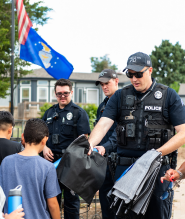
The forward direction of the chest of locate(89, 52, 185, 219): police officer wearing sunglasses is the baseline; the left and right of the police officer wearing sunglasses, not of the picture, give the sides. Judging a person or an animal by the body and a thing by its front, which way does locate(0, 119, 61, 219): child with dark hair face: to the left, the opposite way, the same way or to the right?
the opposite way

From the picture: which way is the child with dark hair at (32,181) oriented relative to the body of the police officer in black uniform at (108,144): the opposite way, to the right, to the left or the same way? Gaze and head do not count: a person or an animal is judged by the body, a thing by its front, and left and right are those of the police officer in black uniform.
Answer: the opposite way

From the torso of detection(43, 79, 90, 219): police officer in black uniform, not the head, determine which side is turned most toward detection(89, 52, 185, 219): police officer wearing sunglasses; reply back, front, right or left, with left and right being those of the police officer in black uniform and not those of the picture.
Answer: left

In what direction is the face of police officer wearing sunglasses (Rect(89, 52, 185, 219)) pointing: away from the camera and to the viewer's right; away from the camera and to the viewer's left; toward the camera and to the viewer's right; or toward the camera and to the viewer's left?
toward the camera and to the viewer's left

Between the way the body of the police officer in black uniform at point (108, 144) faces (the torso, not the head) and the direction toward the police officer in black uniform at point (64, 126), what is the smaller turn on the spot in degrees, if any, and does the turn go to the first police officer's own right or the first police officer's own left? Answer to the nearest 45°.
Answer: approximately 45° to the first police officer's own right

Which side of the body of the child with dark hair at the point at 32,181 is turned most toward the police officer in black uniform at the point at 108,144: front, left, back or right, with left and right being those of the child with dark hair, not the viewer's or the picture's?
front

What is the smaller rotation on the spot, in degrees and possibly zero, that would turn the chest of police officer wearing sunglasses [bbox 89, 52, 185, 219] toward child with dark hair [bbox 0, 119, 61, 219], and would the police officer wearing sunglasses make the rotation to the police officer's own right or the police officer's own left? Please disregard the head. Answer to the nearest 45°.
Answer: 0° — they already face them

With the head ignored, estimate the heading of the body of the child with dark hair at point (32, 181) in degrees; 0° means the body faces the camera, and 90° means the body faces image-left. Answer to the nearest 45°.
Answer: approximately 225°

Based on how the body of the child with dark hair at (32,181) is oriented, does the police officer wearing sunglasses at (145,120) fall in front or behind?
in front

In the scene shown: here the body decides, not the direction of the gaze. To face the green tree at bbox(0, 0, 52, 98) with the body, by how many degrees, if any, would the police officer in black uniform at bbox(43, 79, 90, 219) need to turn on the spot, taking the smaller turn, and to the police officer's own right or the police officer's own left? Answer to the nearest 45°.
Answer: approximately 135° to the police officer's own right

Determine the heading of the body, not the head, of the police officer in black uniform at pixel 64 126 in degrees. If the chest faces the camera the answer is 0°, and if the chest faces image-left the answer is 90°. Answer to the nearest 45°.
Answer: approximately 45°

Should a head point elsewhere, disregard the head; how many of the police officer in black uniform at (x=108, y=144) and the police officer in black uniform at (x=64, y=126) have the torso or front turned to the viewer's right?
0

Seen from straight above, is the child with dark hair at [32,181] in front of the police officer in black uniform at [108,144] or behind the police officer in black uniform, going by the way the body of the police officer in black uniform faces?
in front

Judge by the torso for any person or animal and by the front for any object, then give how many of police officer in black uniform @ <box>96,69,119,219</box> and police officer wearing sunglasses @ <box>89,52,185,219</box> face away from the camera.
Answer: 0

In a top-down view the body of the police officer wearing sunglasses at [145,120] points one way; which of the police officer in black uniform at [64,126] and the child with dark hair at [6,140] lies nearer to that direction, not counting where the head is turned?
the child with dark hair
